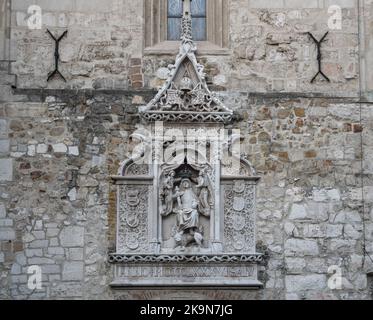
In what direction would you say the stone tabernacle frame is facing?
toward the camera
